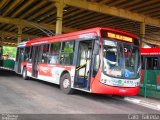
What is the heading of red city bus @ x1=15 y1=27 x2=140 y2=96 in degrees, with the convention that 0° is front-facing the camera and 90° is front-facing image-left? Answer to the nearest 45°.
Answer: approximately 315°
